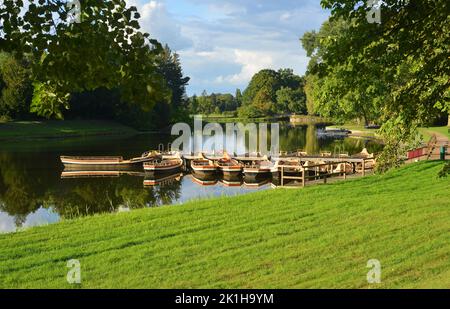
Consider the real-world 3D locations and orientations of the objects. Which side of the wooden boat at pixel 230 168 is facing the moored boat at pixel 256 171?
right
